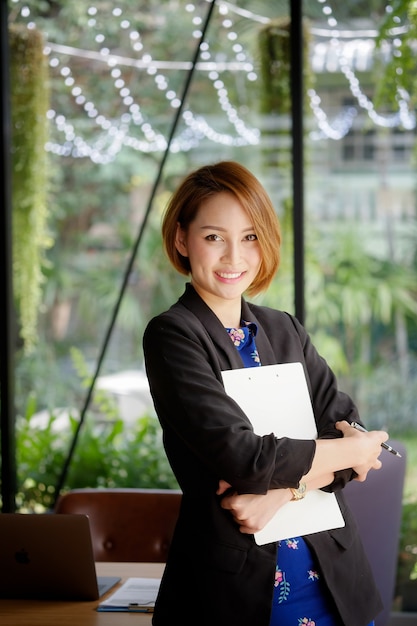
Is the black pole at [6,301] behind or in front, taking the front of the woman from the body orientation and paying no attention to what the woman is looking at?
behind

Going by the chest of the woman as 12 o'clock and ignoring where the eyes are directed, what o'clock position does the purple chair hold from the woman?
The purple chair is roughly at 8 o'clock from the woman.

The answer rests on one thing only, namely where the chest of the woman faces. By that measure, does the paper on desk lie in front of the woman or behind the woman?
behind

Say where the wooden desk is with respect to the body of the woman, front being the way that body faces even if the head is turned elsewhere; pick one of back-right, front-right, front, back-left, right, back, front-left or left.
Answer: back

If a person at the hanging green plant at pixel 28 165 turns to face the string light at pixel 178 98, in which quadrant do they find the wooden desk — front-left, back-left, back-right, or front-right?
back-right

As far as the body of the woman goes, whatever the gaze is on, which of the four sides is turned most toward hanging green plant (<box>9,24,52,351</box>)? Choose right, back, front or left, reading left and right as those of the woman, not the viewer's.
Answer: back

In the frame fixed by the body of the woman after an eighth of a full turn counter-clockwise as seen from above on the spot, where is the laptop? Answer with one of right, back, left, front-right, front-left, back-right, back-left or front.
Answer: back-left

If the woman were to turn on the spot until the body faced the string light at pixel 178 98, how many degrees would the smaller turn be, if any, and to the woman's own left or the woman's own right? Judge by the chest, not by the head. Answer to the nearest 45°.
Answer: approximately 135° to the woman's own left

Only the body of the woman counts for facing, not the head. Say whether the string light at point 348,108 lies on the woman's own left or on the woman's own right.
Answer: on the woman's own left

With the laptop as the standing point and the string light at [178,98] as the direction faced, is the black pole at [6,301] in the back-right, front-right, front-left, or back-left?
front-left

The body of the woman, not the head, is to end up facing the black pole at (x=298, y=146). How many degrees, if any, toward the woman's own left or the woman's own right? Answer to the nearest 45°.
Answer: approximately 135° to the woman's own left

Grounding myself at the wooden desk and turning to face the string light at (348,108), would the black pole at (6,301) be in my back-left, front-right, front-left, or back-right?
front-left

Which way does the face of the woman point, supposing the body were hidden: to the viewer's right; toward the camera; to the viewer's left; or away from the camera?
toward the camera
